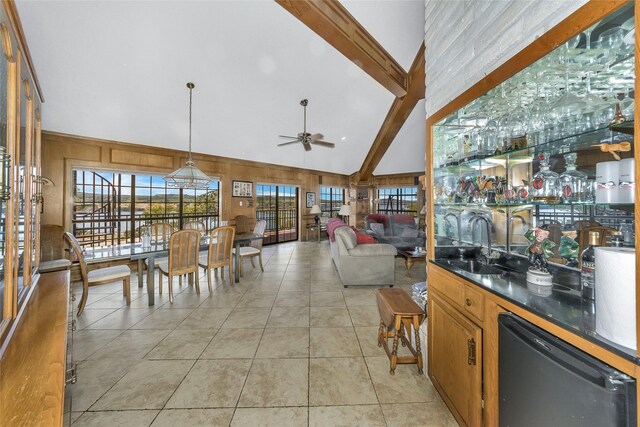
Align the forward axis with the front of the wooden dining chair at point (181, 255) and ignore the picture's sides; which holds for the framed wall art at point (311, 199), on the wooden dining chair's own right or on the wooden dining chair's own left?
on the wooden dining chair's own right

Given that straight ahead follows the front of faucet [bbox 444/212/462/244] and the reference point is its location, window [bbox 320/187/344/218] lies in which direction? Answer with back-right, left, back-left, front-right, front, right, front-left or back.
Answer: front-right

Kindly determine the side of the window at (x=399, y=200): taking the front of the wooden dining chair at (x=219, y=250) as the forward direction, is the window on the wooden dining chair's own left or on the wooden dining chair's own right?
on the wooden dining chair's own right

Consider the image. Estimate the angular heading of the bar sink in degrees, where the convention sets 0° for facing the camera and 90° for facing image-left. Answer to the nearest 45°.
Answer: approximately 45°

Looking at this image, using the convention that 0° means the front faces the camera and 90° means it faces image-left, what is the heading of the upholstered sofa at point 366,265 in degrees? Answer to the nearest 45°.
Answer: approximately 270°

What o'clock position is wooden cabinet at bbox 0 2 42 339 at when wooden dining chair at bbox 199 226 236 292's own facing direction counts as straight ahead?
The wooden cabinet is roughly at 8 o'clock from the wooden dining chair.

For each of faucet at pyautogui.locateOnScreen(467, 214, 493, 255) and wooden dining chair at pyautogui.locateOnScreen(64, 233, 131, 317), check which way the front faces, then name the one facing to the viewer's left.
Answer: the faucet

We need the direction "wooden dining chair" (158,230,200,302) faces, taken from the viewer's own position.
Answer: facing away from the viewer and to the left of the viewer

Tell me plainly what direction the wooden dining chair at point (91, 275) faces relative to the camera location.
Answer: facing to the right of the viewer

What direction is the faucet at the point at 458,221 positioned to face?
to the viewer's left

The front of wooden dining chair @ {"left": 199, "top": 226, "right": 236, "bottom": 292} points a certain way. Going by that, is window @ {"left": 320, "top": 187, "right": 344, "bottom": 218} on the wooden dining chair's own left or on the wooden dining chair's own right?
on the wooden dining chair's own right

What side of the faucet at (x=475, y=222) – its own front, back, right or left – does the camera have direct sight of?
left

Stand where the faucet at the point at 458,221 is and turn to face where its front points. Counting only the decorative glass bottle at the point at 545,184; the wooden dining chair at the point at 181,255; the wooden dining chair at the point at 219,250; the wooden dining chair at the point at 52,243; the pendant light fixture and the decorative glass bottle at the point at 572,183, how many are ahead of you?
4

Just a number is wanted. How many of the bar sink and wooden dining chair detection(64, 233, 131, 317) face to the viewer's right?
1

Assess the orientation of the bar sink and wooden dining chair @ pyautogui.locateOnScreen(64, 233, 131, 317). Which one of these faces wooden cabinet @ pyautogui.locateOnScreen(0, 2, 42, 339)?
the bar sink
